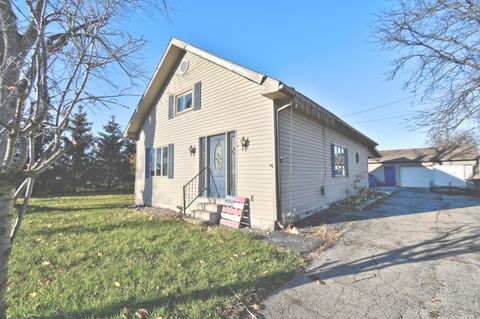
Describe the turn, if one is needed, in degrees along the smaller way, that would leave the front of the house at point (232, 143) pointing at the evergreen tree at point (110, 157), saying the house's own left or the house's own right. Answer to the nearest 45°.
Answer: approximately 90° to the house's own right

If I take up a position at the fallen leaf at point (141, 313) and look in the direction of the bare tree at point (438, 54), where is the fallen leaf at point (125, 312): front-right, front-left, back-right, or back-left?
back-left

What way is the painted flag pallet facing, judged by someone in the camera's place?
facing the viewer and to the left of the viewer

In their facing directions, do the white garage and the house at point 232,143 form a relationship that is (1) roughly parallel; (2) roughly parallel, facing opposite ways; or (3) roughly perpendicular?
roughly parallel

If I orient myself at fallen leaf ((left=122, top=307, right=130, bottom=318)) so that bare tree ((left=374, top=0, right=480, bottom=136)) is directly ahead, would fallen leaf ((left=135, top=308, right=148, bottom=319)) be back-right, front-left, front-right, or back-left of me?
front-right

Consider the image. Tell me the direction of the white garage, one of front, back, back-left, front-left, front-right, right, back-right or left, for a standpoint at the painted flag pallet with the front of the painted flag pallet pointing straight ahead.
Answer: back

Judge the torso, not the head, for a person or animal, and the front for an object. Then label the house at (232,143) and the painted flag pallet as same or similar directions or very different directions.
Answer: same or similar directions

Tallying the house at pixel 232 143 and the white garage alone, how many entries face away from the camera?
0

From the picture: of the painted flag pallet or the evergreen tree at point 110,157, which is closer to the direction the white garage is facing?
the painted flag pallet

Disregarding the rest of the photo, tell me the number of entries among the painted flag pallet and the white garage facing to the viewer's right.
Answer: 0

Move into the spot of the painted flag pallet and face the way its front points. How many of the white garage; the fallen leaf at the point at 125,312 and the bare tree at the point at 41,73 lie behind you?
1

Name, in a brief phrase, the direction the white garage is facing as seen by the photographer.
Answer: facing the viewer

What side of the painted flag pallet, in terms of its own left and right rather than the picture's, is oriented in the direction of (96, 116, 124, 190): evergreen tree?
right

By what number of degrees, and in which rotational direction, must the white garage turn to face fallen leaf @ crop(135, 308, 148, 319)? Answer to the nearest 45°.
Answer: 0° — it already faces it

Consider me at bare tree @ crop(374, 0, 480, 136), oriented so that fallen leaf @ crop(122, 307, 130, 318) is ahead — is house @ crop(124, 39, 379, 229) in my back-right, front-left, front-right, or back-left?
front-right
